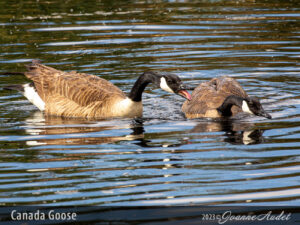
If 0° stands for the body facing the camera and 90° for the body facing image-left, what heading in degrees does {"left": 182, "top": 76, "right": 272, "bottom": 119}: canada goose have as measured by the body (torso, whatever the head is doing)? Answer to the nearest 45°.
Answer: approximately 315°

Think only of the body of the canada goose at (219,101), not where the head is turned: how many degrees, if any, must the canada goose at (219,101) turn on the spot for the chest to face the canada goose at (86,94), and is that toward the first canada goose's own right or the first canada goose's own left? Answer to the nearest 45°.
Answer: approximately 135° to the first canada goose's own right

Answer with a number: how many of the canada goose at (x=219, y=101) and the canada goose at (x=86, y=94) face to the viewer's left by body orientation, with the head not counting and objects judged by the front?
0

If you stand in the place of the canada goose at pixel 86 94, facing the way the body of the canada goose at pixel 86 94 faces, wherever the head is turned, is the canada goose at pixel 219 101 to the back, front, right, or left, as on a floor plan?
front

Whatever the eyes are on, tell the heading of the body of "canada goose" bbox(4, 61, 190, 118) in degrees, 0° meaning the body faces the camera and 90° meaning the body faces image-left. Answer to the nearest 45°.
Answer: approximately 270°
